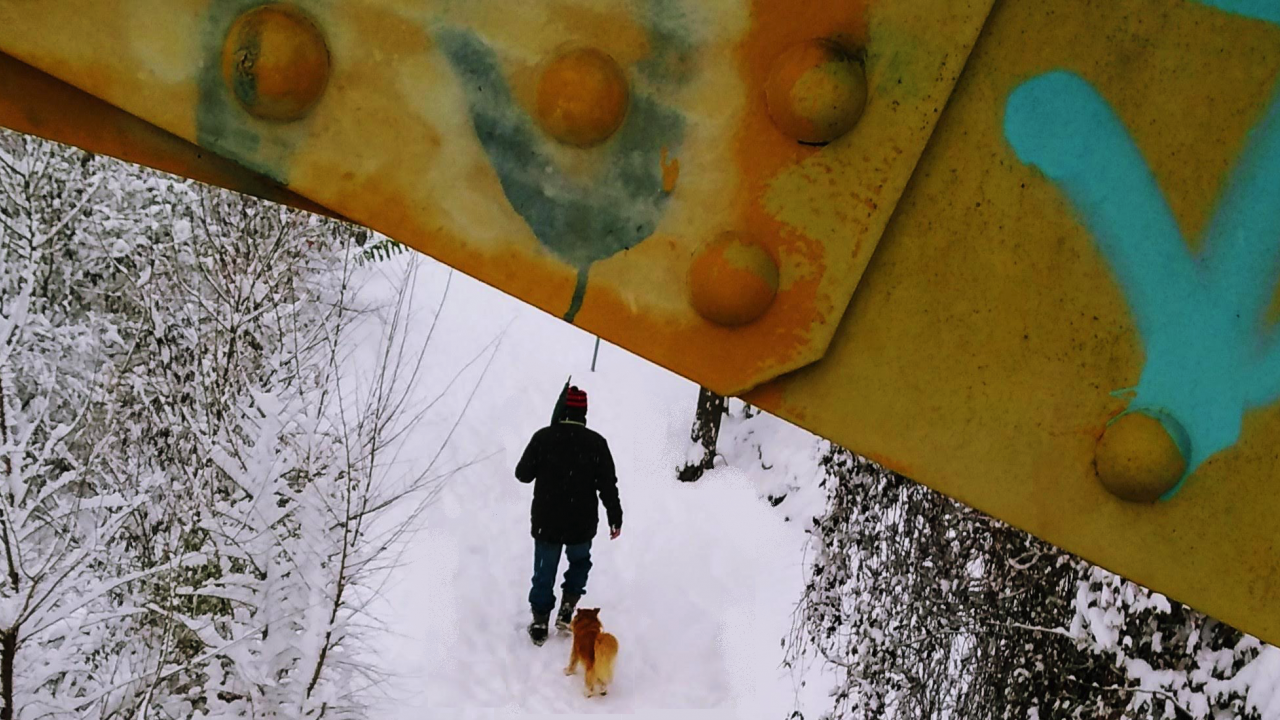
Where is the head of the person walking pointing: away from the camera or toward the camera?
away from the camera

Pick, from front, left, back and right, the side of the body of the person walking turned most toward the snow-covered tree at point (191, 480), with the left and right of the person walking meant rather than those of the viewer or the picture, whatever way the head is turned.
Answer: left

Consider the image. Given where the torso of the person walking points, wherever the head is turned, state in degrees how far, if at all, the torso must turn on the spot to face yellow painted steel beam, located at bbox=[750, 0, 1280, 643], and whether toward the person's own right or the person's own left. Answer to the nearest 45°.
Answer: approximately 180°

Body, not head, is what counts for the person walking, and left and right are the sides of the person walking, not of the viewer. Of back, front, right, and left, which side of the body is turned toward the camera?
back

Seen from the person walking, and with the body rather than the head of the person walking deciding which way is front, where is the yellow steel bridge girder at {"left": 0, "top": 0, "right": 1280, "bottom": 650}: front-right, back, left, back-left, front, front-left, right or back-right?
back

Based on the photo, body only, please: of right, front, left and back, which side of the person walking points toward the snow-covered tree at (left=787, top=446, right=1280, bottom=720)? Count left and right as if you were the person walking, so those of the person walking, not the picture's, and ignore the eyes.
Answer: right

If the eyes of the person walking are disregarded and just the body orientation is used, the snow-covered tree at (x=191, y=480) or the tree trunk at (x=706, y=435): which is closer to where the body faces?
the tree trunk

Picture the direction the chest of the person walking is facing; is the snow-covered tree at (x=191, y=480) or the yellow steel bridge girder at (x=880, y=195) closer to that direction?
the snow-covered tree

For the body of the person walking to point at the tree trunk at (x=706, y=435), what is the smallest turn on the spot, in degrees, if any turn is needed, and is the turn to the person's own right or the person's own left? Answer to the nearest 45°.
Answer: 0° — they already face it
